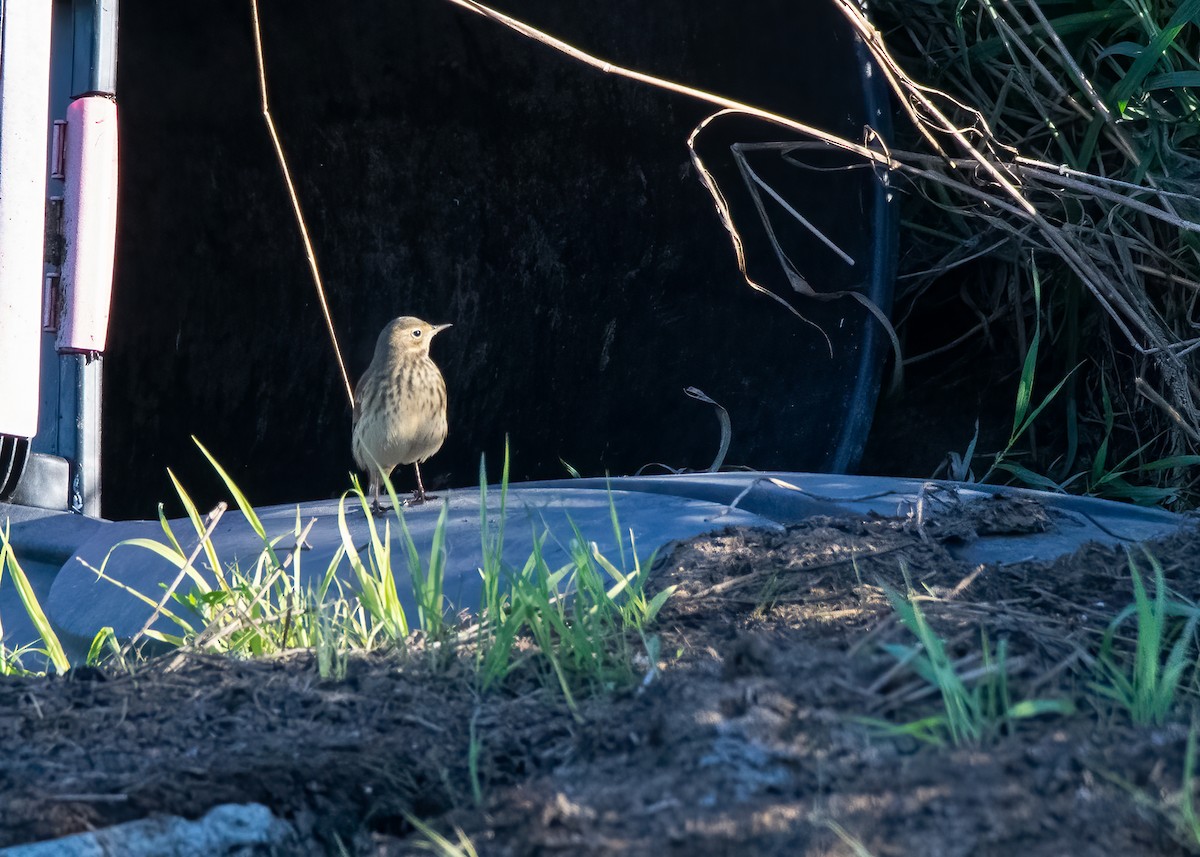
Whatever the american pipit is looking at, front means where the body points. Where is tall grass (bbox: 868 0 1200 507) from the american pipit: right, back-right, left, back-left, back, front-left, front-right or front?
front-left

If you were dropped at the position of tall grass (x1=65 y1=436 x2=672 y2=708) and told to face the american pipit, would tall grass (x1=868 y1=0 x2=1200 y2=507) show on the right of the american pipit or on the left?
right

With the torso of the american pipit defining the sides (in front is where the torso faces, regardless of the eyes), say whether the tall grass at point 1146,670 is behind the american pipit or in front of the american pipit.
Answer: in front

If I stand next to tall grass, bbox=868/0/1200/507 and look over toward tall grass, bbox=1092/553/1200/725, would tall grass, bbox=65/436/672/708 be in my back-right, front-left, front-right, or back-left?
front-right

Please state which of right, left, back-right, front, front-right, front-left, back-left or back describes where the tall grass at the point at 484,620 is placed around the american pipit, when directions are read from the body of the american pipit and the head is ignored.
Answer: front-right

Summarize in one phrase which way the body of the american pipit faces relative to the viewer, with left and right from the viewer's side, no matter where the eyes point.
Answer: facing the viewer and to the right of the viewer
